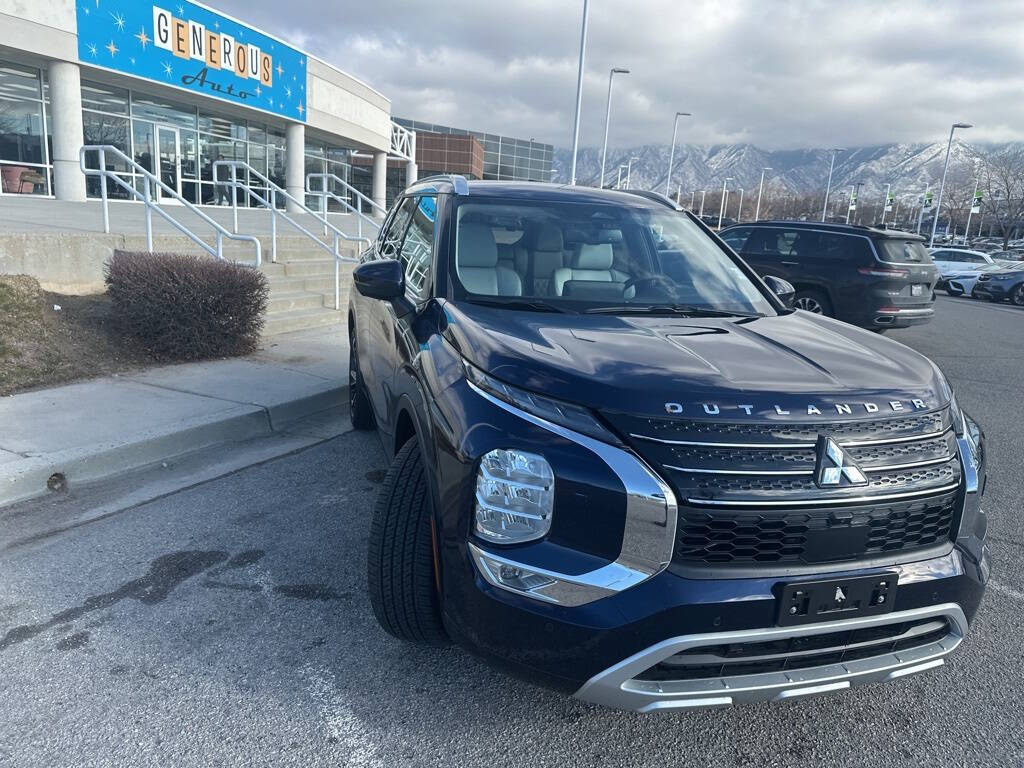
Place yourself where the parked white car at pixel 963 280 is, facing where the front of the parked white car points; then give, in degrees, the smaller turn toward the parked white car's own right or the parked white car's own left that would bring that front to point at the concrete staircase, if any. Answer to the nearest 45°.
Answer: approximately 45° to the parked white car's own left

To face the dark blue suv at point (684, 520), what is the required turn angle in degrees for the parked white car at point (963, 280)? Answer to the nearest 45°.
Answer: approximately 45° to its left

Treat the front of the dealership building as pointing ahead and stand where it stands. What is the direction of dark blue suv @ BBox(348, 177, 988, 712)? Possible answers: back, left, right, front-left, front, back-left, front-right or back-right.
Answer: front-right

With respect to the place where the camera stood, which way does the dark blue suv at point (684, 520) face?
facing the viewer and to the right of the viewer

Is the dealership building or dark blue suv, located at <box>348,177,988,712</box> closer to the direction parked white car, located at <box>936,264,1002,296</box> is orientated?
the dealership building

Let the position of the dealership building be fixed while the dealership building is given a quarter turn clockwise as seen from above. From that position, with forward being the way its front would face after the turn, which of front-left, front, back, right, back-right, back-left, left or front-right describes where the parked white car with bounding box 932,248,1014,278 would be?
back-left

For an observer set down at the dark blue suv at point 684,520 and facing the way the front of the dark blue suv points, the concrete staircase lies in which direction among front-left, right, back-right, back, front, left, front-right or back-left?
back

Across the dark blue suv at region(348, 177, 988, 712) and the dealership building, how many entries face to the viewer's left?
0

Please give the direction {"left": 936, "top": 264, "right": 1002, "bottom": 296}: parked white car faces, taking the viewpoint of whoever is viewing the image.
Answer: facing the viewer and to the left of the viewer

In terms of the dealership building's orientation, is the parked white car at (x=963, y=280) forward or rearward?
forward

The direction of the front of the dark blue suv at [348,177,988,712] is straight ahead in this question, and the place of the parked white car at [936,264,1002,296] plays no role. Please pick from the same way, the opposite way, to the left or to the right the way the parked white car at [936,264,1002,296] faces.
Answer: to the right
